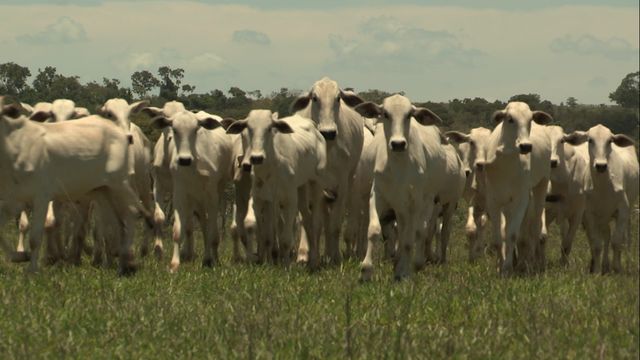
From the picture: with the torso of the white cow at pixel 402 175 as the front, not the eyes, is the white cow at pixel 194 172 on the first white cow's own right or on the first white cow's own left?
on the first white cow's own right

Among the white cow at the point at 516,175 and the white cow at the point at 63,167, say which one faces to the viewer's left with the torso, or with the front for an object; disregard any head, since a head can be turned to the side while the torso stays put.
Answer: the white cow at the point at 63,167

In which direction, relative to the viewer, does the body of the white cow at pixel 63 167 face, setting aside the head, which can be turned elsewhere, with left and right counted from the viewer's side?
facing to the left of the viewer

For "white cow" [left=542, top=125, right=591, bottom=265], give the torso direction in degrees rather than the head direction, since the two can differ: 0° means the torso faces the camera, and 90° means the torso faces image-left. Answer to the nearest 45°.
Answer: approximately 45°

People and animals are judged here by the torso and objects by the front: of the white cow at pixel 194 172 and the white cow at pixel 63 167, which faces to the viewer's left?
the white cow at pixel 63 167

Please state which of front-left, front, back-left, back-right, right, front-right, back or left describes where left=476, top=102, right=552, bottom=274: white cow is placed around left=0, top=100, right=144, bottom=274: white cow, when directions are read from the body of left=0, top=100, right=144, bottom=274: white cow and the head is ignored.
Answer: back

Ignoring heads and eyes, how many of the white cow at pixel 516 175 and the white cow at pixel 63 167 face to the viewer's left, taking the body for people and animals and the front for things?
1

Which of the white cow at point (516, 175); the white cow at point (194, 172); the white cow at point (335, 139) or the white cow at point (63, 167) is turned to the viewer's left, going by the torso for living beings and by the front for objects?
the white cow at point (63, 167)

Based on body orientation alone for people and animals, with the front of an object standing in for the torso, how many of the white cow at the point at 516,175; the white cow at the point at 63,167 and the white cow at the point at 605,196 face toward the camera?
2
